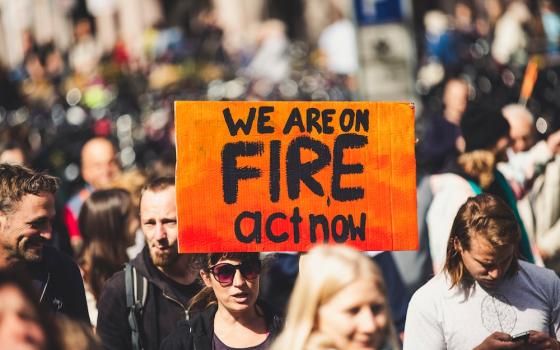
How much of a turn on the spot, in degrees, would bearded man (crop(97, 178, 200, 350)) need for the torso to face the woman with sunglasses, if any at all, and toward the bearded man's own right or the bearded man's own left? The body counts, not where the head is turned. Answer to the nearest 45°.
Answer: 0° — they already face them

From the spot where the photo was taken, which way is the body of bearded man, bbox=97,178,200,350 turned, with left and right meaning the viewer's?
facing the viewer and to the right of the viewer

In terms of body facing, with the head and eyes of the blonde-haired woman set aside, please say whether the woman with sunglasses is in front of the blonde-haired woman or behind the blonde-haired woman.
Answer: behind

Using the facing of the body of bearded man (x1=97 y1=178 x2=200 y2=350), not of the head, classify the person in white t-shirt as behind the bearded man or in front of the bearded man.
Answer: in front

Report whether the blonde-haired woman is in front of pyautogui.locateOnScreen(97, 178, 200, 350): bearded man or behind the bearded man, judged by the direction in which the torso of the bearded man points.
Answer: in front

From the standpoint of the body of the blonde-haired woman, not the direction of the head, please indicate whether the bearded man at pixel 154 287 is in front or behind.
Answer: behind

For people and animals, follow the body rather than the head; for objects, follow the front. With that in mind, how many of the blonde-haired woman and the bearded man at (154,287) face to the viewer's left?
0

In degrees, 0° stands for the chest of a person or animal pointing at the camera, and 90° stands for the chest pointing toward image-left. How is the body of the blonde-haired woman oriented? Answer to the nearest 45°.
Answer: approximately 315°
